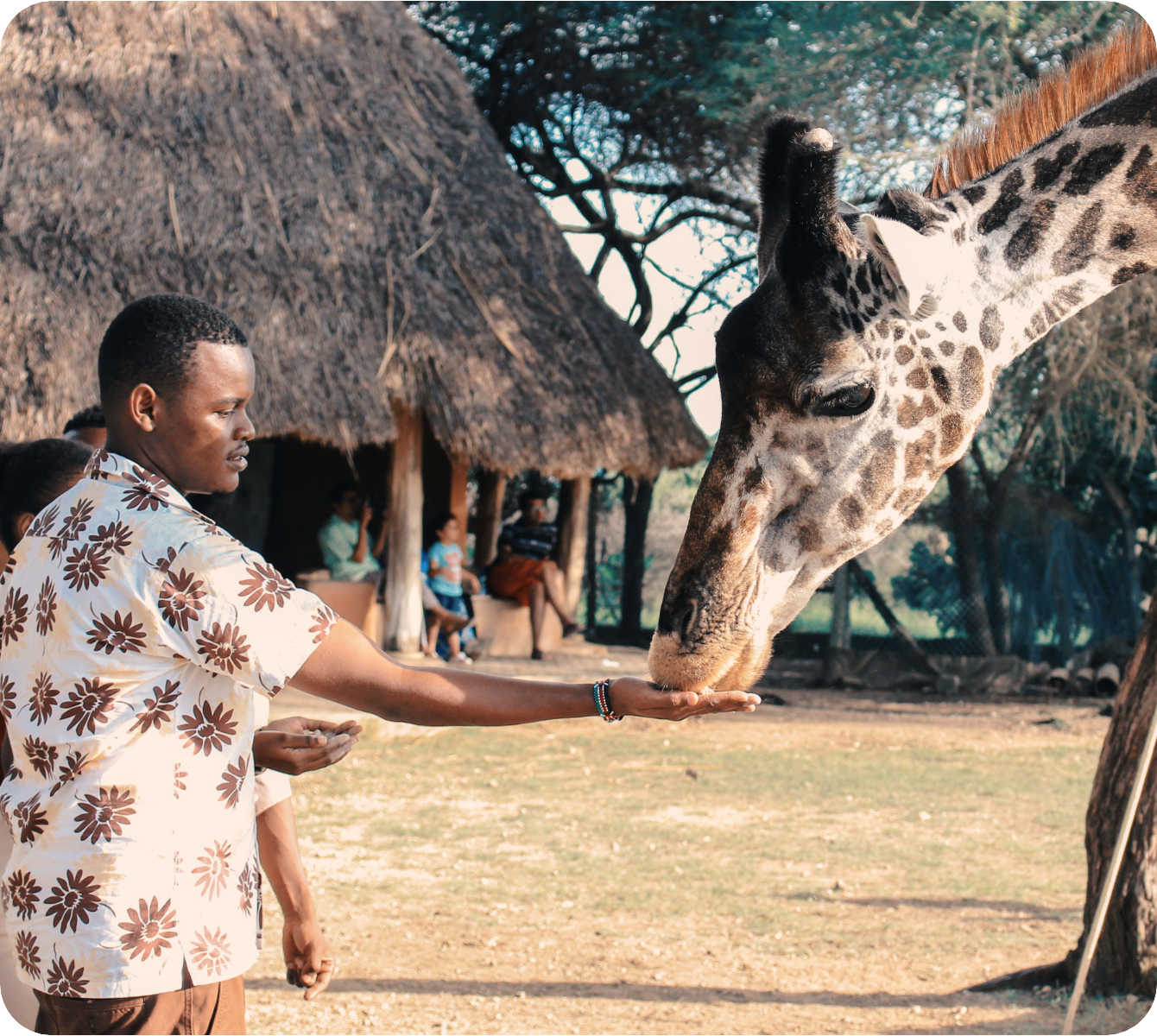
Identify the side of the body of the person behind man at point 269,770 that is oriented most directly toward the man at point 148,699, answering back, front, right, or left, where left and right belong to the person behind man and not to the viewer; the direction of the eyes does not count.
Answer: right

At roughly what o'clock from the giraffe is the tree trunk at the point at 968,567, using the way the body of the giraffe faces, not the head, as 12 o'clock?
The tree trunk is roughly at 3 o'clock from the giraffe.

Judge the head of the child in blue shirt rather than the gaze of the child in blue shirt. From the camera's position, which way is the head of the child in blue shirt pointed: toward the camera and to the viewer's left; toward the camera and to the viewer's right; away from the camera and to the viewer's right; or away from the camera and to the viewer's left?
toward the camera and to the viewer's right

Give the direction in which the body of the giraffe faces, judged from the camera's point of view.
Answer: to the viewer's left

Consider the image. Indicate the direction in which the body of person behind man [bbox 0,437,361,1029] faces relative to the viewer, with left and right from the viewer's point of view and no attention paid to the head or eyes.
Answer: facing to the right of the viewer

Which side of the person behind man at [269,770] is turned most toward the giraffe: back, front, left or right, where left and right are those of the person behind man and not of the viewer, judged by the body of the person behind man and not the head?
front

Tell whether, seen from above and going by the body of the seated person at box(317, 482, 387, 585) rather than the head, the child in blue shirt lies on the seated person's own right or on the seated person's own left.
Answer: on the seated person's own left

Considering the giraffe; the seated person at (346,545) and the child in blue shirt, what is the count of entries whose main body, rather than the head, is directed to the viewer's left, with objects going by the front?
1

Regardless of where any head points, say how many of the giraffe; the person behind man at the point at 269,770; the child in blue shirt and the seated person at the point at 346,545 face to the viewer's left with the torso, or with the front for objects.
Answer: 1

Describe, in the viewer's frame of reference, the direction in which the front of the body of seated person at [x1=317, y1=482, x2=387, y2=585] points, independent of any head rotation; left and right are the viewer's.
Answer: facing the viewer and to the right of the viewer

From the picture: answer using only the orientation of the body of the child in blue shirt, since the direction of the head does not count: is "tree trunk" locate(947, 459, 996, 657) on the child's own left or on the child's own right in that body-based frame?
on the child's own left

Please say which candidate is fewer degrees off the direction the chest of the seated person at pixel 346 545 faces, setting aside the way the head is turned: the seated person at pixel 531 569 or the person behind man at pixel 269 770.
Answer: the person behind man
